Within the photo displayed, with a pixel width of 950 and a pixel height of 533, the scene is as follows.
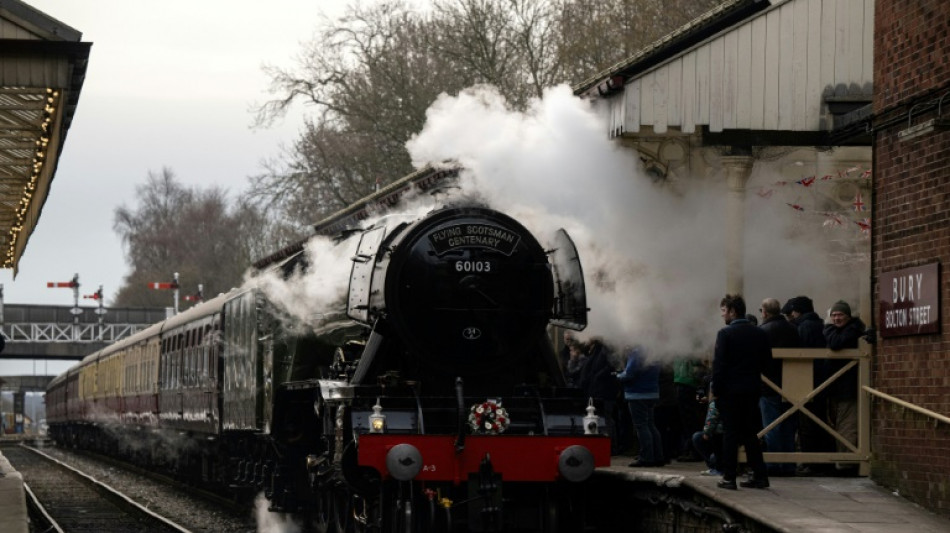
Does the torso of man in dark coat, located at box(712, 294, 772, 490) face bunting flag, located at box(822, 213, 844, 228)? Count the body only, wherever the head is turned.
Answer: no

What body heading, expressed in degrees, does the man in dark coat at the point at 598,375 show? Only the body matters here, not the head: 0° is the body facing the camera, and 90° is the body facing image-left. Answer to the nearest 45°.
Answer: approximately 90°

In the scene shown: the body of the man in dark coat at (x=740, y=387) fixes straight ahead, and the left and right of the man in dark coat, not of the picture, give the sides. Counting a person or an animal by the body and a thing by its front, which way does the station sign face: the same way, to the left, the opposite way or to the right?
to the left

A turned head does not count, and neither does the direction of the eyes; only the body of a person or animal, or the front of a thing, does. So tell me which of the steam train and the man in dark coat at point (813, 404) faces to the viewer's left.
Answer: the man in dark coat

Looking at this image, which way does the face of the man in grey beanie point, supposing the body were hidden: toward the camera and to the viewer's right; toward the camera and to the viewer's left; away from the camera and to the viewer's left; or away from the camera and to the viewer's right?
toward the camera and to the viewer's left

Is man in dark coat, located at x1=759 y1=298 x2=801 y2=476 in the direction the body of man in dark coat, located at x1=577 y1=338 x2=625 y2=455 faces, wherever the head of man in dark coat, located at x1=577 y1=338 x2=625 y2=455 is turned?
no

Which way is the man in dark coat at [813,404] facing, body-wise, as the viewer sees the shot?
to the viewer's left

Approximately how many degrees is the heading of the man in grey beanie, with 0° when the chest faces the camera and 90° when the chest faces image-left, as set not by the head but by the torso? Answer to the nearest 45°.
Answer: approximately 45°

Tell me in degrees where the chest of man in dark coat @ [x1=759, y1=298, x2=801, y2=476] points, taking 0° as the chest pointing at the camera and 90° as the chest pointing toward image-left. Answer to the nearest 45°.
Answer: approximately 135°

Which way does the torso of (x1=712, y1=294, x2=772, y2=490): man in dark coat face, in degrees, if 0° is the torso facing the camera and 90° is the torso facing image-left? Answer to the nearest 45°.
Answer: approximately 135°

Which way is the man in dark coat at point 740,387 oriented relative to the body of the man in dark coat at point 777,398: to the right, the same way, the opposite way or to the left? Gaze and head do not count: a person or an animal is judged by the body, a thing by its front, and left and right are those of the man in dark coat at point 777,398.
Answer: the same way

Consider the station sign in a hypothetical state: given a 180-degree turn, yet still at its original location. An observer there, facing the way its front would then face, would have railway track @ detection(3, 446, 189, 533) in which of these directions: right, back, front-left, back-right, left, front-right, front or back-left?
left

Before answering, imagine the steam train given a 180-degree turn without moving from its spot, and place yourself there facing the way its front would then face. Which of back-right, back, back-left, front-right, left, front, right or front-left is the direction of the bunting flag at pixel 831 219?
right
